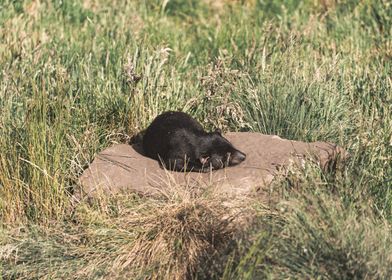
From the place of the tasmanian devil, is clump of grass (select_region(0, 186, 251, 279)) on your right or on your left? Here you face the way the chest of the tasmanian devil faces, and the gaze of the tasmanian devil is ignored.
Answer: on your right

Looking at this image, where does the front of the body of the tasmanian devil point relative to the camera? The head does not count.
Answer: to the viewer's right

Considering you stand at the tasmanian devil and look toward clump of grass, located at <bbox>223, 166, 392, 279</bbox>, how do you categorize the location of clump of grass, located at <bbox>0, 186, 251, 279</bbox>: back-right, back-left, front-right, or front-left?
front-right

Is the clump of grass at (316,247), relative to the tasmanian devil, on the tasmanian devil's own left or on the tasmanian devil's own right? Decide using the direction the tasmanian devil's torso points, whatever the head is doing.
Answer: on the tasmanian devil's own right
